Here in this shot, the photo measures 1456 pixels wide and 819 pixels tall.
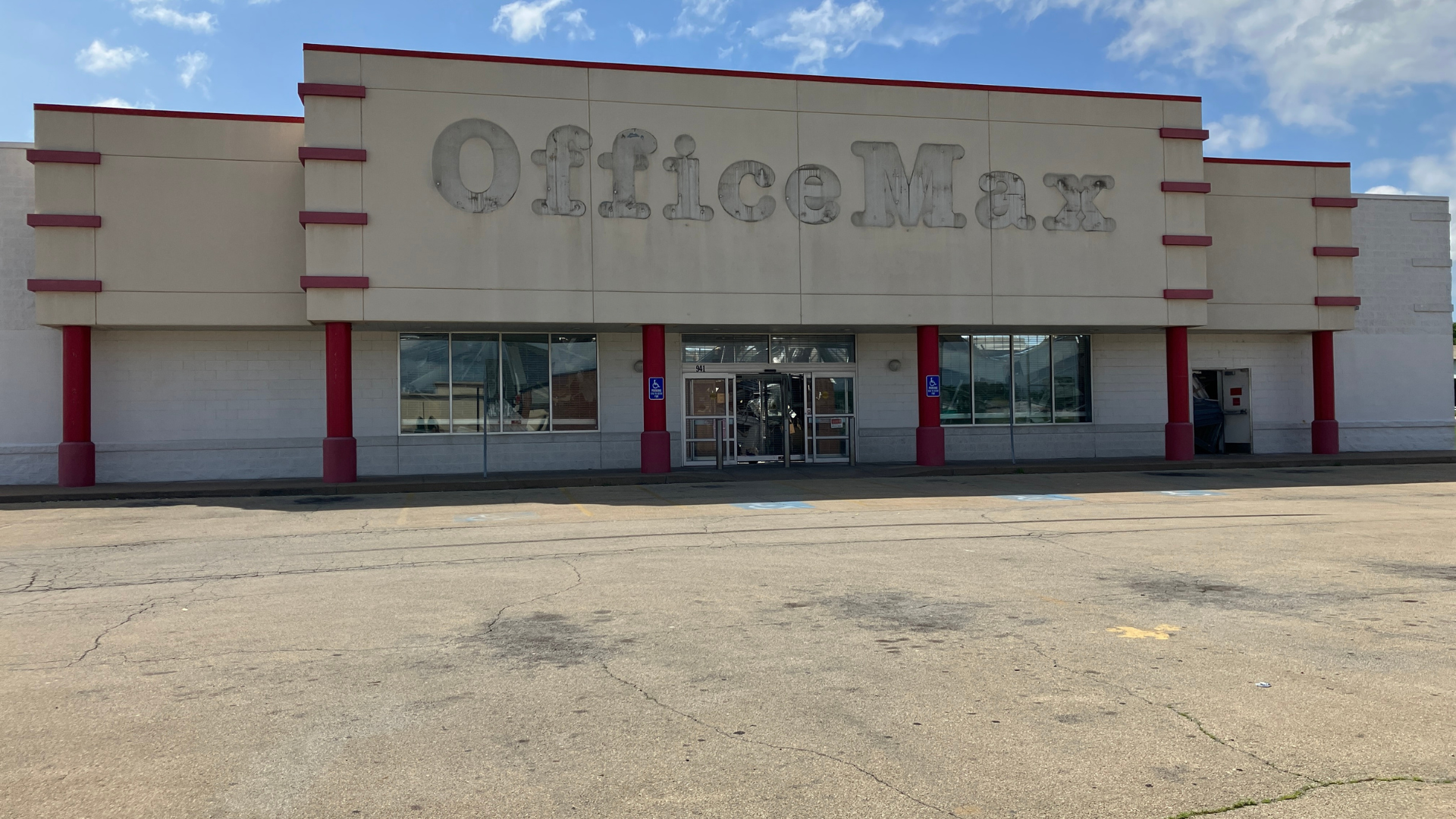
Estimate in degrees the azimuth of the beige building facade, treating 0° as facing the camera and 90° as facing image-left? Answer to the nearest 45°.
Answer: approximately 0°
